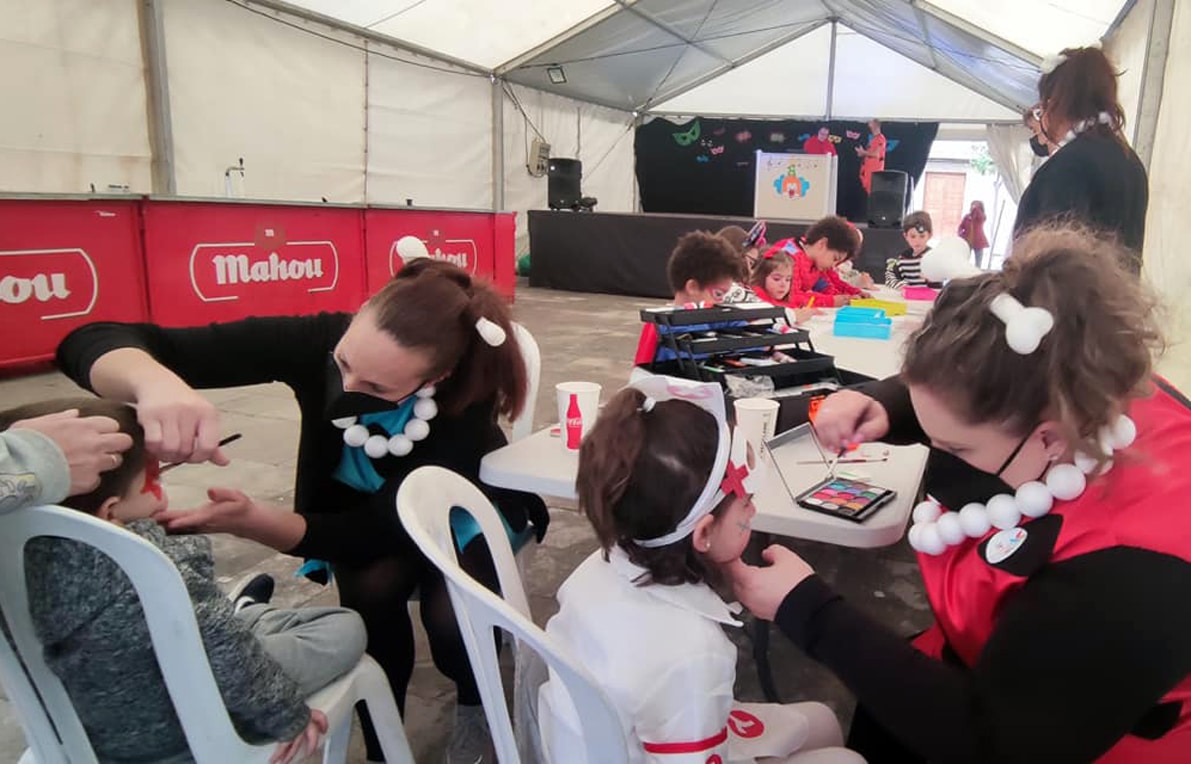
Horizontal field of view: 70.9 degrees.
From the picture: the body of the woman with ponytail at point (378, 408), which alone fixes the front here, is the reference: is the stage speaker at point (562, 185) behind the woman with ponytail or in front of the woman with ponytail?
behind

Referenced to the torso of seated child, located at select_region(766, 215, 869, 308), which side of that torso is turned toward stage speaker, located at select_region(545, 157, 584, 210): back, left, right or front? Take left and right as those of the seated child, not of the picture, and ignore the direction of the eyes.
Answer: back

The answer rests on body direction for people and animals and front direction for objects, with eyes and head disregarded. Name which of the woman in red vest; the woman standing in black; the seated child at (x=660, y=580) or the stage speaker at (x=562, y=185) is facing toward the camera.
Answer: the stage speaker

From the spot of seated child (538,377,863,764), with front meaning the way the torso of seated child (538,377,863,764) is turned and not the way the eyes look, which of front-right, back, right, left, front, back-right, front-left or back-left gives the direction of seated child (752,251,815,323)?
front-left

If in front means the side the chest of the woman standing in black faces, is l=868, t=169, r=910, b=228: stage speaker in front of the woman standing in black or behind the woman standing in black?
in front

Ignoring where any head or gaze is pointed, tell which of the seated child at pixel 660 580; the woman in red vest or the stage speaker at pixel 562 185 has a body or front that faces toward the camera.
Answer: the stage speaker

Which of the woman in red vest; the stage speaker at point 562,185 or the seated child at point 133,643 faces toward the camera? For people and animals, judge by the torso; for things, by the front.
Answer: the stage speaker

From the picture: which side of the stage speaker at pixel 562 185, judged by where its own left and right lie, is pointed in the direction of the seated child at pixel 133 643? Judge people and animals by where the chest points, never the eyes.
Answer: front

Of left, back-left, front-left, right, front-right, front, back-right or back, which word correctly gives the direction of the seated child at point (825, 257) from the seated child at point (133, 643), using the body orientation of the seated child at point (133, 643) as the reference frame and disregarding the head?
front

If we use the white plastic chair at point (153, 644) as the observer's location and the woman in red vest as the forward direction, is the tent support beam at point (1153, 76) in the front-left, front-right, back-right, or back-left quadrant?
front-left

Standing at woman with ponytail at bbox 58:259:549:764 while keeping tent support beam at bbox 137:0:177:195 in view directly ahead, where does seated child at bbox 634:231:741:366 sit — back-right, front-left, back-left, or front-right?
front-right

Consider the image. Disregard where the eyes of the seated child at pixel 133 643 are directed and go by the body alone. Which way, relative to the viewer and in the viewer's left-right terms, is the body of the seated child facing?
facing away from the viewer and to the right of the viewer

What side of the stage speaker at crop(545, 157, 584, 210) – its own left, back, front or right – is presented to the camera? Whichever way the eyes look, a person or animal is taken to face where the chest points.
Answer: front

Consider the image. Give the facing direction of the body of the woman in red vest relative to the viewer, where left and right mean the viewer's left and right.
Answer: facing to the left of the viewer

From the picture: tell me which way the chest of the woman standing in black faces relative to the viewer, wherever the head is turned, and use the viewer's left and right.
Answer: facing away from the viewer and to the left of the viewer

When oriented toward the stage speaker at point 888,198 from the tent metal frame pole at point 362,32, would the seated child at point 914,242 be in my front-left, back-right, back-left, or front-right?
front-right

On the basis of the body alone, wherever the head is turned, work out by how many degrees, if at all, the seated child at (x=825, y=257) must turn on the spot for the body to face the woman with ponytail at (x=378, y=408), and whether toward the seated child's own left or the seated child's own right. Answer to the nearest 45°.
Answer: approximately 45° to the seated child's own right

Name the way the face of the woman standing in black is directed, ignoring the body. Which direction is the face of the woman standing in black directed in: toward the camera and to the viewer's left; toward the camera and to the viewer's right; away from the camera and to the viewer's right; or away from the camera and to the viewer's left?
away from the camera and to the viewer's left

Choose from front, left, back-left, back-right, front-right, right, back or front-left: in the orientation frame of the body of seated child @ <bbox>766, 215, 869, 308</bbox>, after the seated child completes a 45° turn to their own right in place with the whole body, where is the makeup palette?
front

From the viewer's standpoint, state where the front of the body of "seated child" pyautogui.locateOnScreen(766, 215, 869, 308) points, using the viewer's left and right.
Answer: facing the viewer and to the right of the viewer
